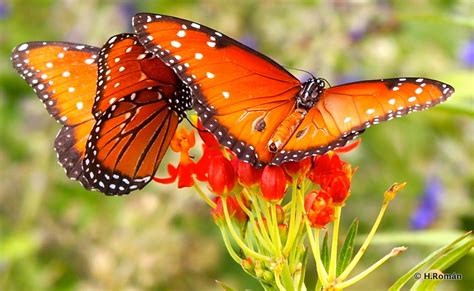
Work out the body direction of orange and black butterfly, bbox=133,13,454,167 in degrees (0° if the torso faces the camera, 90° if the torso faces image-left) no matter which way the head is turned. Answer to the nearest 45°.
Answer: approximately 225°
